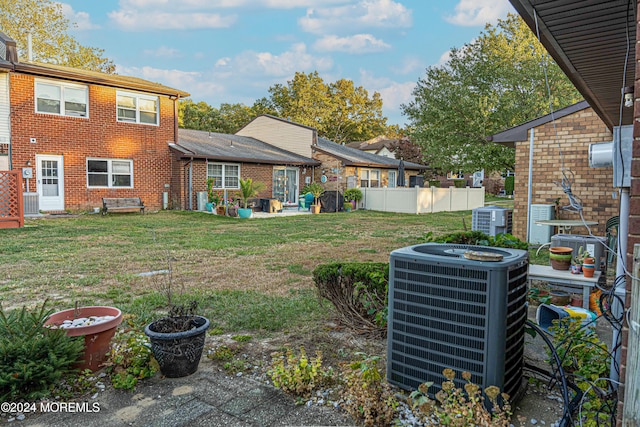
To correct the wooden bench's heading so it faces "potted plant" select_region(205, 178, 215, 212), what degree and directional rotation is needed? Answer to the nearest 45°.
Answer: approximately 90° to its left

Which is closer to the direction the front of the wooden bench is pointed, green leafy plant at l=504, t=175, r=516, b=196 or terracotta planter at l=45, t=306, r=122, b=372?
the terracotta planter

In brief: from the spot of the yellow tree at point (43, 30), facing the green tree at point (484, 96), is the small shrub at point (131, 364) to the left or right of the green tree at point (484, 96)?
right

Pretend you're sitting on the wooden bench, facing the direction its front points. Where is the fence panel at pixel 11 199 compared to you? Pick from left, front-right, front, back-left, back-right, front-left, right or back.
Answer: front-right

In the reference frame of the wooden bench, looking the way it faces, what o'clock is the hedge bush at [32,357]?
The hedge bush is roughly at 12 o'clock from the wooden bench.

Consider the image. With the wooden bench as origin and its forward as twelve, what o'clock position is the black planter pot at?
The black planter pot is roughly at 12 o'clock from the wooden bench.

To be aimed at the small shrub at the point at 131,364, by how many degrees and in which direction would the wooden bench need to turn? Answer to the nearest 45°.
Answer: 0° — it already faces it

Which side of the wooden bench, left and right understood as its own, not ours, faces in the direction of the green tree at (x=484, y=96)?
left

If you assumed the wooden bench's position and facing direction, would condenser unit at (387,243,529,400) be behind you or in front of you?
in front

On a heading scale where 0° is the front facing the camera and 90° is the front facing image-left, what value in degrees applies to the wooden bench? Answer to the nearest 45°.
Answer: approximately 0°

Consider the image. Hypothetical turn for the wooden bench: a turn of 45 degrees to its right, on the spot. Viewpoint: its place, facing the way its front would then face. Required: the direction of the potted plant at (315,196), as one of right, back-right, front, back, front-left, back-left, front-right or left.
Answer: back-left

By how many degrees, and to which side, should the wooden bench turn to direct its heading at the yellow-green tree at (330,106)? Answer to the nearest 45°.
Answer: approximately 135° to its left

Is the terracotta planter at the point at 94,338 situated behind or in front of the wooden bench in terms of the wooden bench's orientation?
in front

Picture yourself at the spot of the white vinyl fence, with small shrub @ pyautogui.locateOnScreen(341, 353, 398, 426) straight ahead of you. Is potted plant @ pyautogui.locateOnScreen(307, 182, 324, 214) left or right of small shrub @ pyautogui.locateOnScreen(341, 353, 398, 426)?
right

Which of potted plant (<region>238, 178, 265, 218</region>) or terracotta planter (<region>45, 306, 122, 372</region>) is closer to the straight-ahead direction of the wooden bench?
the terracotta planter
